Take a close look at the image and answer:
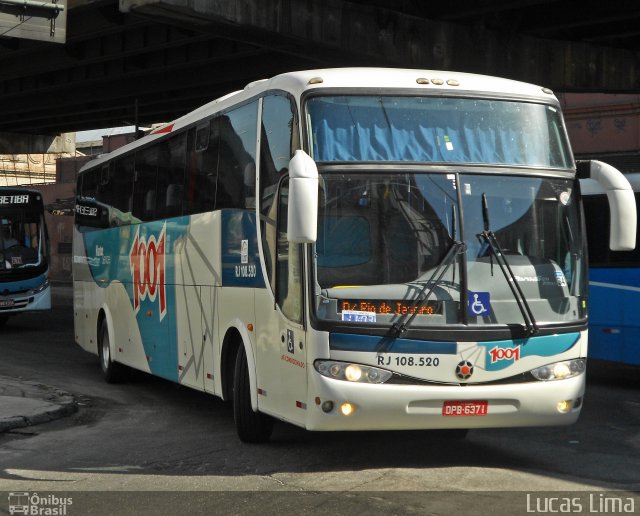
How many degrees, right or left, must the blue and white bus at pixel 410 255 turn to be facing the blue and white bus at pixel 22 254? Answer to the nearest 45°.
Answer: approximately 180°

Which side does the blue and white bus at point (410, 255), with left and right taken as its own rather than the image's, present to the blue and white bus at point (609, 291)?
left

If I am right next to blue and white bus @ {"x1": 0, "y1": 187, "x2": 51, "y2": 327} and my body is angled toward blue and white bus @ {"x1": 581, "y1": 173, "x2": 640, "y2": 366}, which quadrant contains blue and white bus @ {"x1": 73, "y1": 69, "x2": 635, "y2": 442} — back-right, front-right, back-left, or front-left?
front-right

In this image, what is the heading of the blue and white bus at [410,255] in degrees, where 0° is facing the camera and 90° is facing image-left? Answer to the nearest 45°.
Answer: approximately 315°
